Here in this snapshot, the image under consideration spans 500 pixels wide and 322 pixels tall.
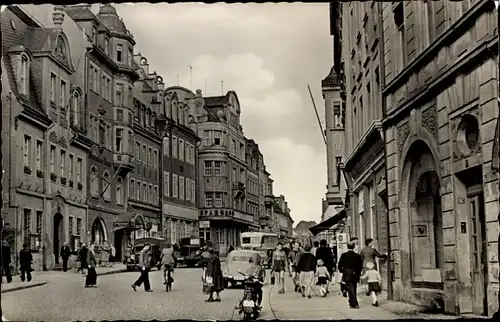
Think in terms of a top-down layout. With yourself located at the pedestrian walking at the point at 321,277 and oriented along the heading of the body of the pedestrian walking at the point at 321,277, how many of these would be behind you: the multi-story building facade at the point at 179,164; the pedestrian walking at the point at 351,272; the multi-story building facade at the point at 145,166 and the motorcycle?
2

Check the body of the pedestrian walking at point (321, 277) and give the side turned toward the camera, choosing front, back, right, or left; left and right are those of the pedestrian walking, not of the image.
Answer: back

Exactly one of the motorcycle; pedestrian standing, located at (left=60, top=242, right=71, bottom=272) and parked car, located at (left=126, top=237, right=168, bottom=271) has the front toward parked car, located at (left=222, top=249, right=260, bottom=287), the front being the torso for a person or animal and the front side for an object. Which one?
the motorcycle

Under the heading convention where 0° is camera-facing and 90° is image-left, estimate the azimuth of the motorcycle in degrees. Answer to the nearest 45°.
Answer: approximately 180°

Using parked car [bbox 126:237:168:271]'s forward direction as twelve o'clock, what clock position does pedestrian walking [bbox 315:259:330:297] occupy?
The pedestrian walking is roughly at 9 o'clock from the parked car.

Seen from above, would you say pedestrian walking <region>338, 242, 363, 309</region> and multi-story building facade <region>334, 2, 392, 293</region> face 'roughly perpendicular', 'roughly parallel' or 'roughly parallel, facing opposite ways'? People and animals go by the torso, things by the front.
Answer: roughly perpendicular

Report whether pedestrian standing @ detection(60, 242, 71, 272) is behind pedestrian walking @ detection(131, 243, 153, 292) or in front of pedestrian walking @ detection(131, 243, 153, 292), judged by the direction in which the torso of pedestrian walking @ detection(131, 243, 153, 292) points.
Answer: behind

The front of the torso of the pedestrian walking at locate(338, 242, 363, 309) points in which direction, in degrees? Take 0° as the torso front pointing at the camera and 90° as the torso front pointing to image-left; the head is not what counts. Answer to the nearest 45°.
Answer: approximately 180°

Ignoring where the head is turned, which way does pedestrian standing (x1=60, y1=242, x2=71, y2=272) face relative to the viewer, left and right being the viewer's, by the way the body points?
facing the viewer

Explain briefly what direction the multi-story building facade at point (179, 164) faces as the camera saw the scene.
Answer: facing the viewer and to the right of the viewer

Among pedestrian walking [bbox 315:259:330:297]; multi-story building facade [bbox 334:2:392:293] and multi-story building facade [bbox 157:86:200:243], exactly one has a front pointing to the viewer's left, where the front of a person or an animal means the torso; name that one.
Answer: multi-story building facade [bbox 334:2:392:293]
